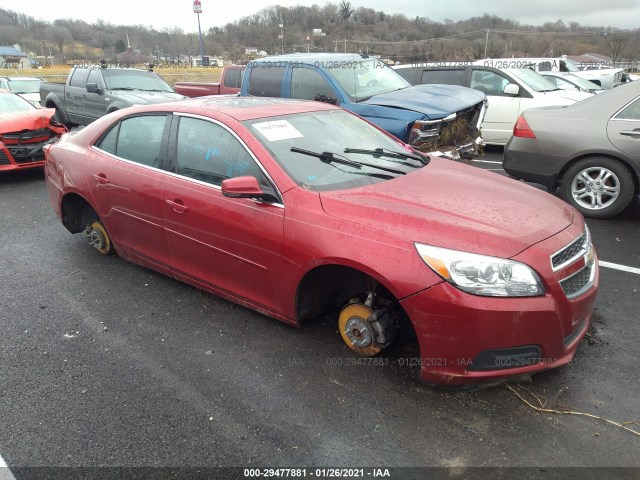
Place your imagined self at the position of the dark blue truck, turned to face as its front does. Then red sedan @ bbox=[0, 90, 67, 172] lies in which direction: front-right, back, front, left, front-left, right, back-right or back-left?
back-right

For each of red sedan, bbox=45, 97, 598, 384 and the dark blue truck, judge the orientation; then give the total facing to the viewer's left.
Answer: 0

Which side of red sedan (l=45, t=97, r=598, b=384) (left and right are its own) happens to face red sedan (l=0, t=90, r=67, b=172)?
back

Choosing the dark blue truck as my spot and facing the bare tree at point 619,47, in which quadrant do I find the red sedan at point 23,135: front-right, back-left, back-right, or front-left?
back-left

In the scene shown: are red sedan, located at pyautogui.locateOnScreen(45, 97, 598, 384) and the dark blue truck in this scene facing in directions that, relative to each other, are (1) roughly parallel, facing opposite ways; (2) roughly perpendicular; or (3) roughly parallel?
roughly parallel

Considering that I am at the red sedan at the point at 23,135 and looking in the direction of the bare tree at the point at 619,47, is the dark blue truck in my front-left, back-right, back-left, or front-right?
front-right

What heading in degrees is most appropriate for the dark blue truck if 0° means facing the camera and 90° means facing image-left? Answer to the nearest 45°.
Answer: approximately 315°

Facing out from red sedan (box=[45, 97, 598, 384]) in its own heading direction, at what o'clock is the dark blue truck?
The dark blue truck is roughly at 8 o'clock from the red sedan.

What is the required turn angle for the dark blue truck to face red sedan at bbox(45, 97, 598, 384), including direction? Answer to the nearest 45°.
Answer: approximately 45° to its right

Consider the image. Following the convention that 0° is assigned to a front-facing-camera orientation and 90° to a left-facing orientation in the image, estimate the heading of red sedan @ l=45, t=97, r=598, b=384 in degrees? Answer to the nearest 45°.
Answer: approximately 315°

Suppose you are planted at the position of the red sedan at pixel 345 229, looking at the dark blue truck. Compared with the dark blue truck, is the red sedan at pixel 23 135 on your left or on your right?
left
